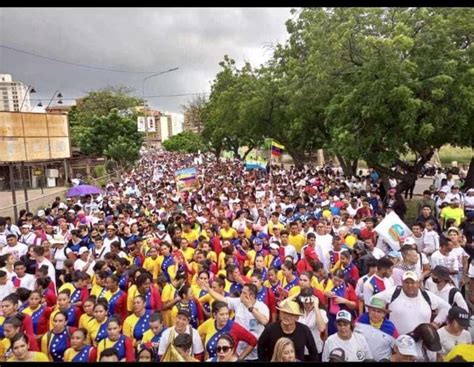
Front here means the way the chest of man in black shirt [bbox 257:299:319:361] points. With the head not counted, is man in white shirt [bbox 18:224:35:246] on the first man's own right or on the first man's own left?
on the first man's own right

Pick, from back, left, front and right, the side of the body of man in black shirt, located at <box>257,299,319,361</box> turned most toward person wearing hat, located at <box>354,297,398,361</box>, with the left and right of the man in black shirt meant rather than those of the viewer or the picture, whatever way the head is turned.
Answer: left

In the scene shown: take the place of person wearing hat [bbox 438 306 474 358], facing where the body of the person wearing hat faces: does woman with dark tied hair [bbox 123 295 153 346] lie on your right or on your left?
on your right

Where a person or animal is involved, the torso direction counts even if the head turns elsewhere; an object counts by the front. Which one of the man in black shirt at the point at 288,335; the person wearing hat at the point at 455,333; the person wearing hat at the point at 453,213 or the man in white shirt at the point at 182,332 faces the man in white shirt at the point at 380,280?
the person wearing hat at the point at 453,213

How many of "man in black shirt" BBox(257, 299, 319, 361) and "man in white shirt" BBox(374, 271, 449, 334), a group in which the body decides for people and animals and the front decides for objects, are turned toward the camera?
2

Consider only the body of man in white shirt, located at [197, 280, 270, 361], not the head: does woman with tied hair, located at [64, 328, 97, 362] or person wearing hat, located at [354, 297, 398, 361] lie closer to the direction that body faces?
the woman with tied hair

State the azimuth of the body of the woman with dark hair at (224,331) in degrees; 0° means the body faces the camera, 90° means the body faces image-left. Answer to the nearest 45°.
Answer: approximately 0°

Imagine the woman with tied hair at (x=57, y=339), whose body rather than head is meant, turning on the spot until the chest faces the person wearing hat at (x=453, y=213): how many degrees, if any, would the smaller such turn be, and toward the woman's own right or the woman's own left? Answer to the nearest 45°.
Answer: approximately 90° to the woman's own left

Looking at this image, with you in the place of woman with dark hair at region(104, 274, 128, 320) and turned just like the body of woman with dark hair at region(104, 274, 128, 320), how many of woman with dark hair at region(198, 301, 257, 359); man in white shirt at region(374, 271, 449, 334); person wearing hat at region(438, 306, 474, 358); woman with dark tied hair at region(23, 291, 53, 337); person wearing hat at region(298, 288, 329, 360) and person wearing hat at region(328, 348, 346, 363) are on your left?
5

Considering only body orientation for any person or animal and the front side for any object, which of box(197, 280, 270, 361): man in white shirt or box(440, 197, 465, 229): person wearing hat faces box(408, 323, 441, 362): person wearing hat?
box(440, 197, 465, 229): person wearing hat
